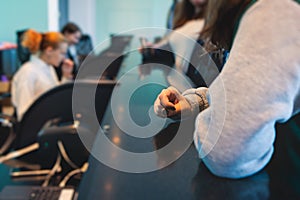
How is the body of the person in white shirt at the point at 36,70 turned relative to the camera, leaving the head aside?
to the viewer's right

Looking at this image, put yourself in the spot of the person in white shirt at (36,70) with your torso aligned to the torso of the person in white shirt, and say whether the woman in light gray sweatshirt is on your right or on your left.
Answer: on your right

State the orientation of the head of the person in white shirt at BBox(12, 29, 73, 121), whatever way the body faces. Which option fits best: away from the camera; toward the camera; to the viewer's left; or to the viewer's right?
to the viewer's right
